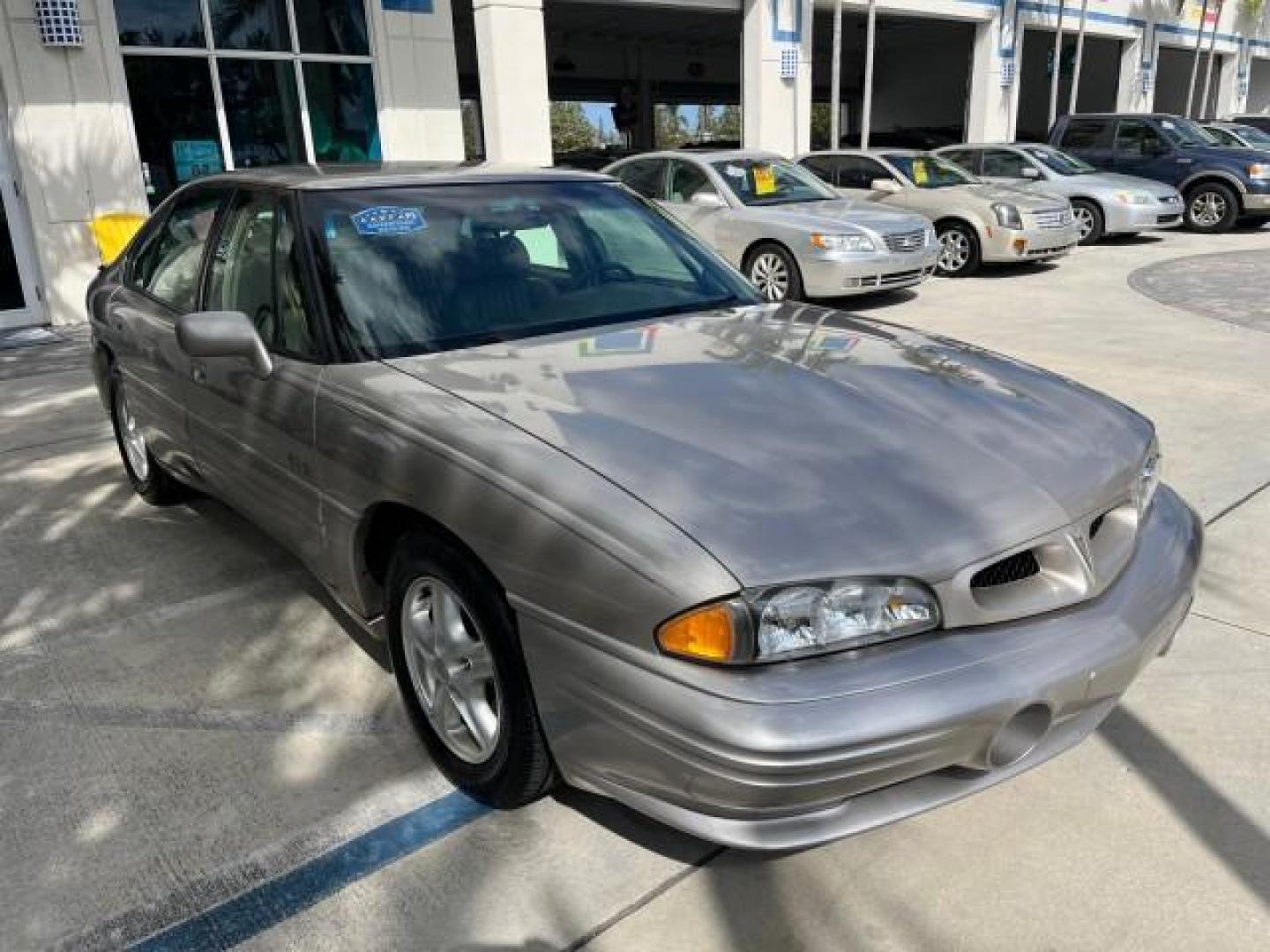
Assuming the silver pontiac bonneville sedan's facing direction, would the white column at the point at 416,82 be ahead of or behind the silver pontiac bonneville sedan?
behind

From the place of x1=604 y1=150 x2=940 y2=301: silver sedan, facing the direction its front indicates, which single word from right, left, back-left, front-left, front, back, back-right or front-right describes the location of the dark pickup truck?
left

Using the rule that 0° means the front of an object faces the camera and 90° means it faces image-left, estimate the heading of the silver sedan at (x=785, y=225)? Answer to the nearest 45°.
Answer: approximately 315°

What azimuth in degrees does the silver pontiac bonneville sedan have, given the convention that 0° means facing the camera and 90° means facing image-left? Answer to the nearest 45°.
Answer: approximately 315°

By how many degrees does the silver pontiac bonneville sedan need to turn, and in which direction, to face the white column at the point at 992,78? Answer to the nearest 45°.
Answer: approximately 135° to its left

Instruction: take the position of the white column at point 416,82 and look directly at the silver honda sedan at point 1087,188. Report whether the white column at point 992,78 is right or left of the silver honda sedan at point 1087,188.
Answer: left

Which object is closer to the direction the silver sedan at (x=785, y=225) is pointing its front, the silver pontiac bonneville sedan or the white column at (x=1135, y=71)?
the silver pontiac bonneville sedan

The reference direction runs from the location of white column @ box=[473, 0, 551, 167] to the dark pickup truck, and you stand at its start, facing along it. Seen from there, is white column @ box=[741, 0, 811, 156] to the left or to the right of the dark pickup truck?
left

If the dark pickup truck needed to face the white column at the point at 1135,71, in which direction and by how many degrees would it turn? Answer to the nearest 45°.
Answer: approximately 135° to its left

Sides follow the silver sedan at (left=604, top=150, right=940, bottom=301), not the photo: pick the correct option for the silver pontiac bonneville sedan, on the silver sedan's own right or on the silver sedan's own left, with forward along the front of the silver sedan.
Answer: on the silver sedan's own right

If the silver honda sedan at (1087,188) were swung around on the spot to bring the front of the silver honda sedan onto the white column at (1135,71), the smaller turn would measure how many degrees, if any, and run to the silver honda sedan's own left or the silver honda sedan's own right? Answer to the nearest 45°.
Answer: approximately 135° to the silver honda sedan's own left

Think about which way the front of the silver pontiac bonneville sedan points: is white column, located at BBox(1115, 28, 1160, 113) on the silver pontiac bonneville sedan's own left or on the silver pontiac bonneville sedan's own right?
on the silver pontiac bonneville sedan's own left
